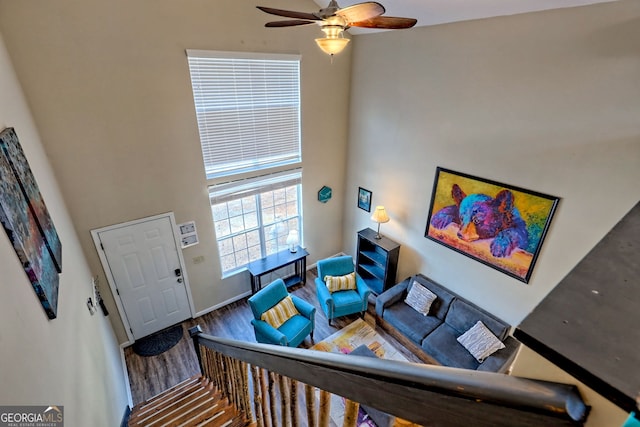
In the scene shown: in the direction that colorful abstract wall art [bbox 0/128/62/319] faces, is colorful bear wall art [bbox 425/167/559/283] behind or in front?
in front

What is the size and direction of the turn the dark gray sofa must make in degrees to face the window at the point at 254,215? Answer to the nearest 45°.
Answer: approximately 45° to its right

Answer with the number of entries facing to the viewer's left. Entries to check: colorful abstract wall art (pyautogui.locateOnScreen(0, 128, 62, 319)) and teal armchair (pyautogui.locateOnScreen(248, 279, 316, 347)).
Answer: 0

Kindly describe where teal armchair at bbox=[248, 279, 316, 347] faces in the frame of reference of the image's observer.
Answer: facing the viewer and to the right of the viewer

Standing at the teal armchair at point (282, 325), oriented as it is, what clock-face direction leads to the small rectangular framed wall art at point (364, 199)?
The small rectangular framed wall art is roughly at 9 o'clock from the teal armchair.

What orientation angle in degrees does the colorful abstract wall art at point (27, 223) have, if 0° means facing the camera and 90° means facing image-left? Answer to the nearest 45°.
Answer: approximately 315°

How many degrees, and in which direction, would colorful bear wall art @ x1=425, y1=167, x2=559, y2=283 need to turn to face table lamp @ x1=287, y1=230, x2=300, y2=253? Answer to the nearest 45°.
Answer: approximately 45° to its right

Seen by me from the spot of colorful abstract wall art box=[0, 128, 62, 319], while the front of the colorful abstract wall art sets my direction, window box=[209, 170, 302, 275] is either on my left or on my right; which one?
on my left

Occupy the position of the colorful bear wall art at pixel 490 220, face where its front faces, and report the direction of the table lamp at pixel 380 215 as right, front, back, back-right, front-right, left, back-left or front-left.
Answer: front-right

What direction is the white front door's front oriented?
toward the camera

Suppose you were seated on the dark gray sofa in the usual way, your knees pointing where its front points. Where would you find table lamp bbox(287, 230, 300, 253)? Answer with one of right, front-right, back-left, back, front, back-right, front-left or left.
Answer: front-right

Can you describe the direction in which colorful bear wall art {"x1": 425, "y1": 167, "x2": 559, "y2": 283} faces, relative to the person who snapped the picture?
facing the viewer and to the left of the viewer
